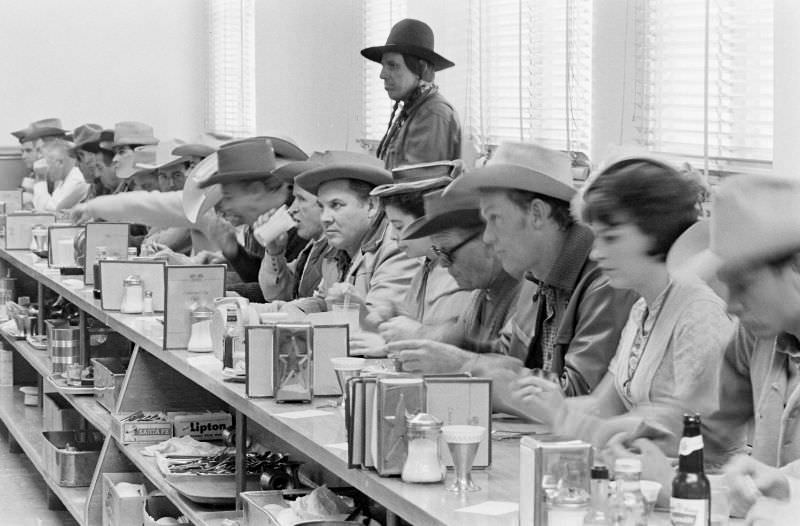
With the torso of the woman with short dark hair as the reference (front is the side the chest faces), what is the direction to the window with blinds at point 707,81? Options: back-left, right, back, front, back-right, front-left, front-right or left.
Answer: back-right

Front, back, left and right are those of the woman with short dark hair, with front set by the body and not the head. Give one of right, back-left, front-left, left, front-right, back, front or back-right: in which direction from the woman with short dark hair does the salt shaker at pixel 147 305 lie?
right

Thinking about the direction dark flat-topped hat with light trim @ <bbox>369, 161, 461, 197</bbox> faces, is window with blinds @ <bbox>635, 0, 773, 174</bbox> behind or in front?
behind

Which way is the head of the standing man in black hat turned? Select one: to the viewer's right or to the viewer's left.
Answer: to the viewer's left

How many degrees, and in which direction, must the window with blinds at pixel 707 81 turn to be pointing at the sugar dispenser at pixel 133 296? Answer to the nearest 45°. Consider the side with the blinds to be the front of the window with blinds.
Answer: approximately 45° to its right

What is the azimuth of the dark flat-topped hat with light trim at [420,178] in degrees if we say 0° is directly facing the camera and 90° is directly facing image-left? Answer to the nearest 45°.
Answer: approximately 90°

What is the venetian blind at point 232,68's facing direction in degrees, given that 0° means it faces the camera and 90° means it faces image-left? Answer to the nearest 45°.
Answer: approximately 45°

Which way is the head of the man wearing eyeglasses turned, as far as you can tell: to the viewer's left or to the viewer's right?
to the viewer's left

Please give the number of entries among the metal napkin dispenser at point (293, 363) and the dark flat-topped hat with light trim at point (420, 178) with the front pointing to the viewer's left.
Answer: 1

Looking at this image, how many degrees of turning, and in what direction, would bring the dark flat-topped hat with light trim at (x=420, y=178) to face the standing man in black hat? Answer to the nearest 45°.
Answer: approximately 90° to its right

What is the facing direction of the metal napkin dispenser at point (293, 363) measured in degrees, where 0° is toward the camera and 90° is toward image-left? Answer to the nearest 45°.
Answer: approximately 0°
